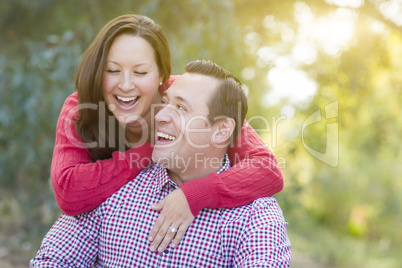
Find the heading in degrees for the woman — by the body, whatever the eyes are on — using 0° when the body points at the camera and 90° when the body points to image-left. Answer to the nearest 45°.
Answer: approximately 0°

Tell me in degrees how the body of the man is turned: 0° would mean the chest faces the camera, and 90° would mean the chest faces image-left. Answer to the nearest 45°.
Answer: approximately 0°

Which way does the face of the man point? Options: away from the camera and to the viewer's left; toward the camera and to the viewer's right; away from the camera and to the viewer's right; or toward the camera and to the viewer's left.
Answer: toward the camera and to the viewer's left
